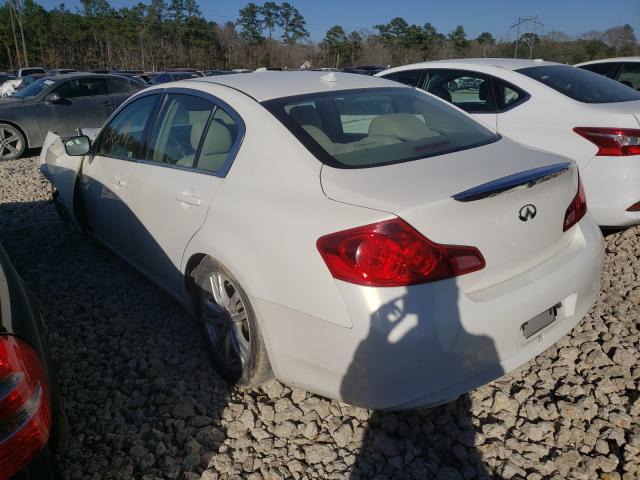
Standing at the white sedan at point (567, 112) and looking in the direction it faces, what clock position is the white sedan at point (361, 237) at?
the white sedan at point (361, 237) is roughly at 8 o'clock from the white sedan at point (567, 112).

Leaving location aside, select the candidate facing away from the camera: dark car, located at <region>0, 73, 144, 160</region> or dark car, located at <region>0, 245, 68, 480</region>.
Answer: dark car, located at <region>0, 245, 68, 480</region>

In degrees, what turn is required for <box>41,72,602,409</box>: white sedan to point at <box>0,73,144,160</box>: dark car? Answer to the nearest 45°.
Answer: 0° — it already faces it

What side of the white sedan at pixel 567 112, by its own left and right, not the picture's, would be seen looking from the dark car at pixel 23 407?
left

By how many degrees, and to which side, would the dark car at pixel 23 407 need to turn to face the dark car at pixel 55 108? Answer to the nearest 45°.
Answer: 0° — it already faces it

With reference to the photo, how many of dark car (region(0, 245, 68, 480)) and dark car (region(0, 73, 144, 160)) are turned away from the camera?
1

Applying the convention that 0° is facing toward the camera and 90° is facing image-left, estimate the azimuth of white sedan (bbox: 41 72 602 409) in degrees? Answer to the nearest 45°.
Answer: approximately 135°

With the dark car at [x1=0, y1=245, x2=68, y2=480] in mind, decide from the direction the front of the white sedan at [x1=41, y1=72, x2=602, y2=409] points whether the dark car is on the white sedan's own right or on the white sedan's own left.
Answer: on the white sedan's own left

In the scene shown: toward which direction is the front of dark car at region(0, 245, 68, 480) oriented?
away from the camera
